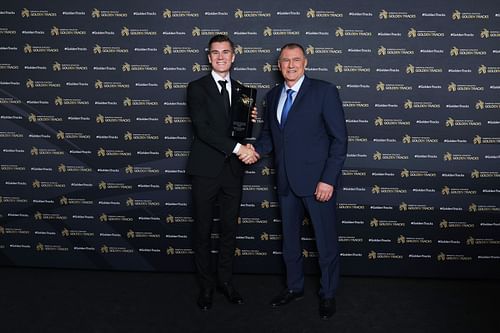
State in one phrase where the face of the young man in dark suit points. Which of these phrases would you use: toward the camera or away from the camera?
toward the camera

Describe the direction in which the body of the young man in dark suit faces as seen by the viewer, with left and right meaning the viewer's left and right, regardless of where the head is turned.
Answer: facing the viewer and to the right of the viewer

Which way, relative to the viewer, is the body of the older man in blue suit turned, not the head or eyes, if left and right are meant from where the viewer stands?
facing the viewer and to the left of the viewer

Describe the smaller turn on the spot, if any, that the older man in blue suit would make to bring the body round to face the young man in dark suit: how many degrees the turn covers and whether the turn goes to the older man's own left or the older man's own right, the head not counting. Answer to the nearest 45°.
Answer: approximately 45° to the older man's own right

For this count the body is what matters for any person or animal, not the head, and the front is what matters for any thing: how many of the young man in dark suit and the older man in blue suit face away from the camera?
0

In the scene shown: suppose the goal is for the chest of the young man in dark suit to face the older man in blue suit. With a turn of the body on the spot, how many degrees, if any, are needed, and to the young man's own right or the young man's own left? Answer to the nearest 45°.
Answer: approximately 45° to the young man's own left

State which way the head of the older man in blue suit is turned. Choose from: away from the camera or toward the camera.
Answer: toward the camera
